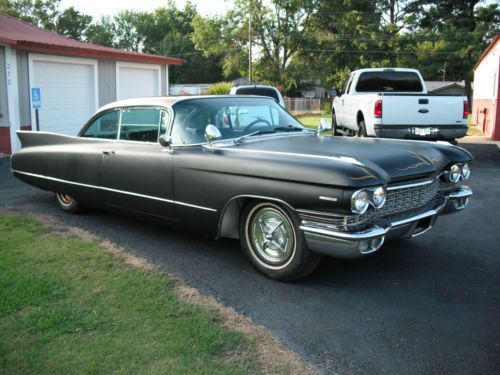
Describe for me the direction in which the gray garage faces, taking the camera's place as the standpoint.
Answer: facing the viewer and to the right of the viewer

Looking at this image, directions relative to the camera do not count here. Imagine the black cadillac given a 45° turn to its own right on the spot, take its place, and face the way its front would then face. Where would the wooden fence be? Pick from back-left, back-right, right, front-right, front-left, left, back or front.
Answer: back

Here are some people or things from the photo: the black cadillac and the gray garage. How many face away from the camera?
0

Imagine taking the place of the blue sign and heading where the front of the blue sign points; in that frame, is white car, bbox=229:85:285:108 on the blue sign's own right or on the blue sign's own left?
on the blue sign's own left

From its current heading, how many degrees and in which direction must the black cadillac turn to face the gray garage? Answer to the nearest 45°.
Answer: approximately 180°

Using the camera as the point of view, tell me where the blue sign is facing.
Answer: facing the viewer

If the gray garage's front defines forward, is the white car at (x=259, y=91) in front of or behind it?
in front

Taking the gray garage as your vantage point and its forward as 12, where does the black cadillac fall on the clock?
The black cadillac is roughly at 1 o'clock from the gray garage.

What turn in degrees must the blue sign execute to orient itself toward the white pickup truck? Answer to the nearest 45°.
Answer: approximately 45° to its left

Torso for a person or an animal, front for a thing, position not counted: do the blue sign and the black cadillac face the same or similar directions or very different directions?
same or similar directions

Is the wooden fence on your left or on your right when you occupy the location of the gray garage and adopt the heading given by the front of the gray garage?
on your left

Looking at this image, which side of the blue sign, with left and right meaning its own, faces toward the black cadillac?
front

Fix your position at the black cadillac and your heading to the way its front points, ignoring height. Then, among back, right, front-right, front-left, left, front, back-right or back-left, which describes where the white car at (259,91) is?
back-left

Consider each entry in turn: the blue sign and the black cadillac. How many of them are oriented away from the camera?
0
